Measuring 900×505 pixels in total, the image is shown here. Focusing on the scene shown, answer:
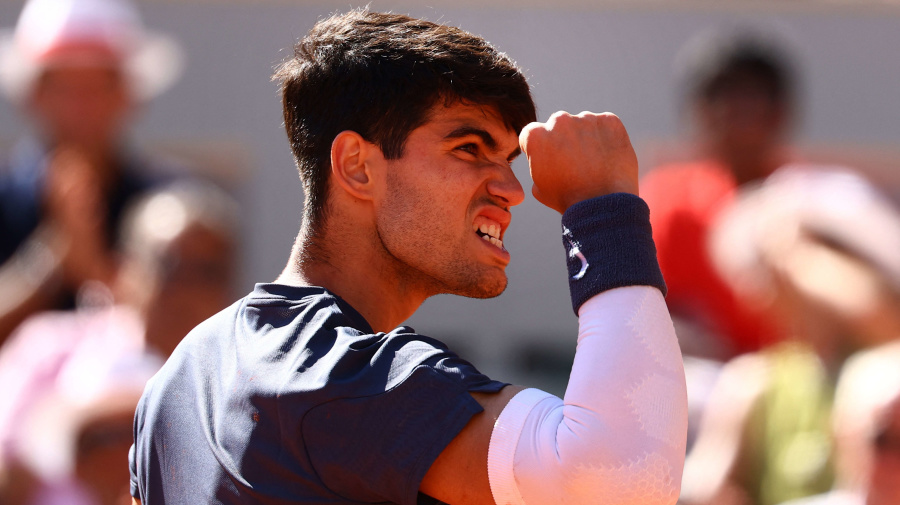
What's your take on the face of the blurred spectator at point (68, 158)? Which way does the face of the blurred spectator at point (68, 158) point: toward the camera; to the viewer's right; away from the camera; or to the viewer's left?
toward the camera

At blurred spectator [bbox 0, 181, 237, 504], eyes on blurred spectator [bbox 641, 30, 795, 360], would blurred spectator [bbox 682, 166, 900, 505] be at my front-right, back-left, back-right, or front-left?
front-right

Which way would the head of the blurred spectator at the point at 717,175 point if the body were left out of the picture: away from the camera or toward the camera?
toward the camera

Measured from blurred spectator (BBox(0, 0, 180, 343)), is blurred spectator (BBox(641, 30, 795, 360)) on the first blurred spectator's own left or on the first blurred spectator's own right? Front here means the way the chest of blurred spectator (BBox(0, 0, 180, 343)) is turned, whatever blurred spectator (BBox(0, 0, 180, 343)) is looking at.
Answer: on the first blurred spectator's own left

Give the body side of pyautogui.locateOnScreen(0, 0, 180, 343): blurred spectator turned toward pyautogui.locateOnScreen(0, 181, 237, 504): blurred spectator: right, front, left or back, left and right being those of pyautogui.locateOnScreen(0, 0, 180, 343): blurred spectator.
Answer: front

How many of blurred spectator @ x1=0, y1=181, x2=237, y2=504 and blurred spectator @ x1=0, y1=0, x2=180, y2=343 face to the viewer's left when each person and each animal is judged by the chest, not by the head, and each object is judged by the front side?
0

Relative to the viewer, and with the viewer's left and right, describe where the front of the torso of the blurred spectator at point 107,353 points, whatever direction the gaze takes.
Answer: facing the viewer and to the right of the viewer
